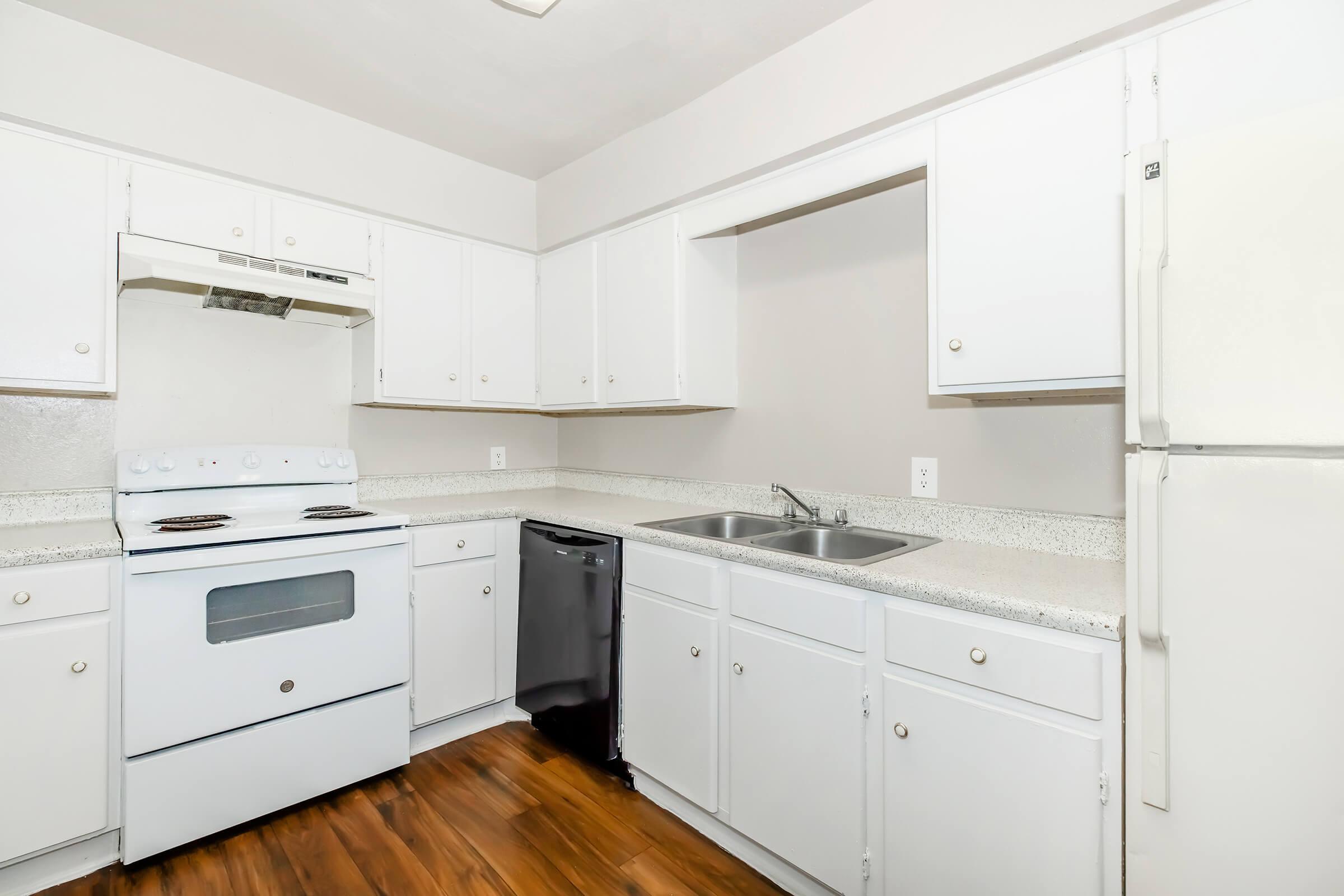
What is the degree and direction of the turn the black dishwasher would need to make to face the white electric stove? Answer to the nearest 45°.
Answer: approximately 45° to its right

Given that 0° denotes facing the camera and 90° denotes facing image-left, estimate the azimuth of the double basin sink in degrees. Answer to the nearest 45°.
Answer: approximately 45°

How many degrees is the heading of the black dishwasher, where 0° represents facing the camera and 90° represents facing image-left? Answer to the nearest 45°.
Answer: approximately 45°

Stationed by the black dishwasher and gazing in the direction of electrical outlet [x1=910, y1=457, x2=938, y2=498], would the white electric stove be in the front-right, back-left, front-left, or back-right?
back-right

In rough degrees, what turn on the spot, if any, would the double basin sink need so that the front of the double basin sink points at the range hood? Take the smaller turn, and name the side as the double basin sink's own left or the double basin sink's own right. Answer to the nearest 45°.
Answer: approximately 45° to the double basin sink's own right

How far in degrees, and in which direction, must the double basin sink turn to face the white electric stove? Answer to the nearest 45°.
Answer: approximately 45° to its right
